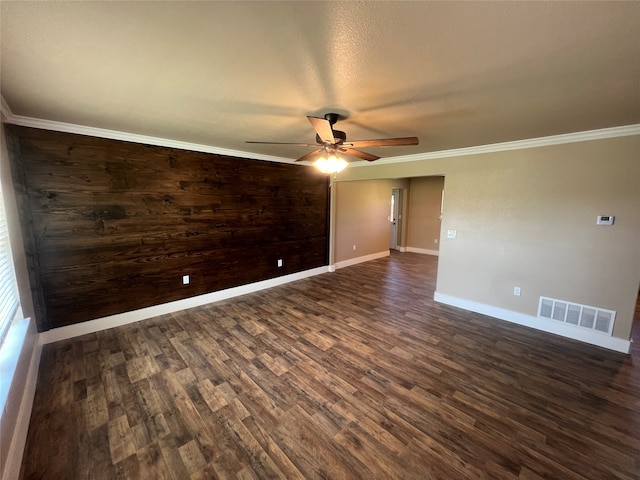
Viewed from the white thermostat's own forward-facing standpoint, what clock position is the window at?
The window is roughly at 1 o'clock from the white thermostat.

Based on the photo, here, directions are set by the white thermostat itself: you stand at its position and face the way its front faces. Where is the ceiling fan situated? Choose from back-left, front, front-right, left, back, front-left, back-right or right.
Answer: front-right

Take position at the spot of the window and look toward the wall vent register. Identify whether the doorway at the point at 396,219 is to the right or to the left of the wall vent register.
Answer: left

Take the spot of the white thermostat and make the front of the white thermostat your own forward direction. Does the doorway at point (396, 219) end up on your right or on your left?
on your right
